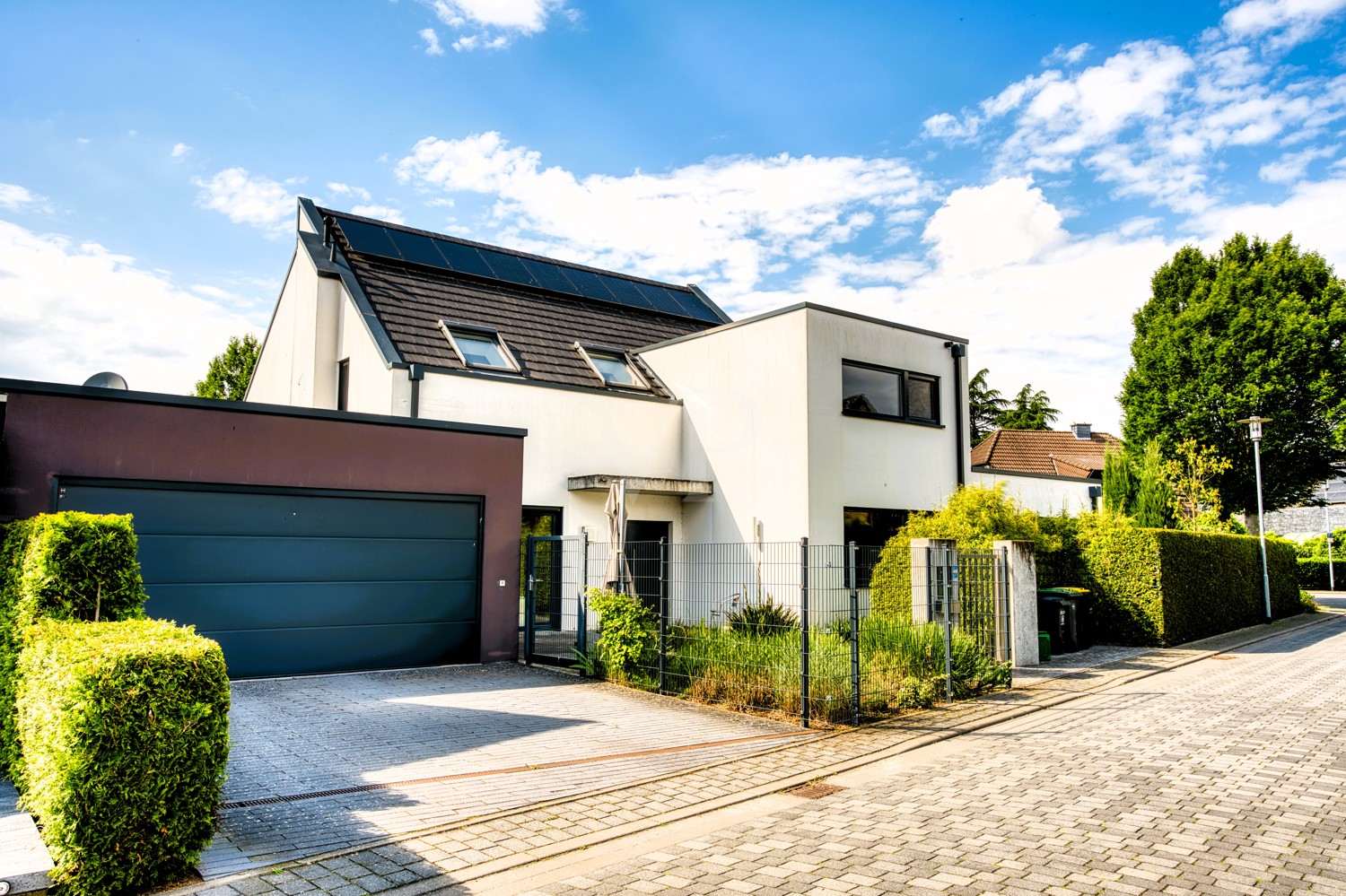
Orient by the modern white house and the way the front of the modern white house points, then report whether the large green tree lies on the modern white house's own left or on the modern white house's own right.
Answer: on the modern white house's own left

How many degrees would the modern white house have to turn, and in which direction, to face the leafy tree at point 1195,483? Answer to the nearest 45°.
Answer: approximately 90° to its left

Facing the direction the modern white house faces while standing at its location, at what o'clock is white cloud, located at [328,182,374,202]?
The white cloud is roughly at 5 o'clock from the modern white house.

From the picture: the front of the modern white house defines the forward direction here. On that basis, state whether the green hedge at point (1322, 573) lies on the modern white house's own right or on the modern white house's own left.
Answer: on the modern white house's own left

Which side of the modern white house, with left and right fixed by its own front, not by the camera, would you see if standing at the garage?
right

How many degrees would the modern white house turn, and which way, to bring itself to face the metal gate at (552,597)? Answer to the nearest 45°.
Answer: approximately 45° to its right

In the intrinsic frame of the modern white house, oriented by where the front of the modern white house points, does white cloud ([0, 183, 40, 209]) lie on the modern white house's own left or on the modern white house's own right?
on the modern white house's own right

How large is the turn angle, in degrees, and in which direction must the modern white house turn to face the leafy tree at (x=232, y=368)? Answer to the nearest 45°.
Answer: approximately 180°
